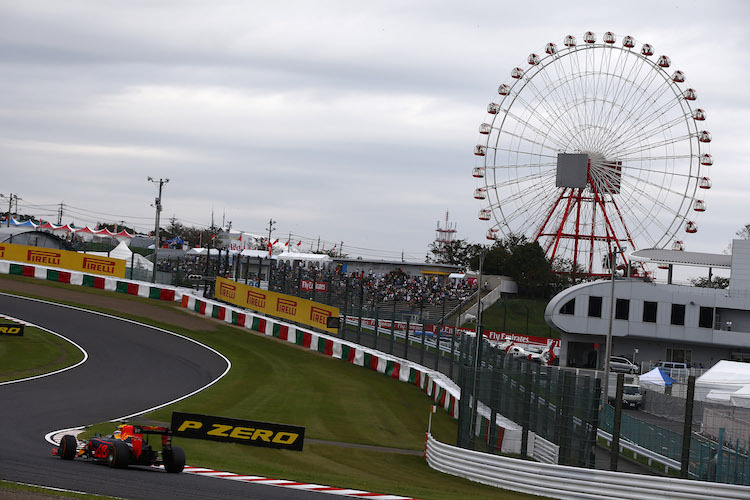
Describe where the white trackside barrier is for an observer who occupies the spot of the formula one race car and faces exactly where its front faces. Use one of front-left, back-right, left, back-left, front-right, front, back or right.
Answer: back-right

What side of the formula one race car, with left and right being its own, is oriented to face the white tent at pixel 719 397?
right

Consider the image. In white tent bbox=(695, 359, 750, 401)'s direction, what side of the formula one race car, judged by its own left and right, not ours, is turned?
right

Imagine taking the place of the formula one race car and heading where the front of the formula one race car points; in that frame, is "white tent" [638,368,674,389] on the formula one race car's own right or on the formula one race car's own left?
on the formula one race car's own right

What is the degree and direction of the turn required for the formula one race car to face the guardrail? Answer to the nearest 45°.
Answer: approximately 135° to its right

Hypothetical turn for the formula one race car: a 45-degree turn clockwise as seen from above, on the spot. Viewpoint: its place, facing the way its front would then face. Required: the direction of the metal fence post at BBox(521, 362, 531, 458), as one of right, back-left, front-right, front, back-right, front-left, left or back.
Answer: right

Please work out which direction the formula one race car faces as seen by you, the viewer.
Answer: facing away from the viewer and to the left of the viewer
